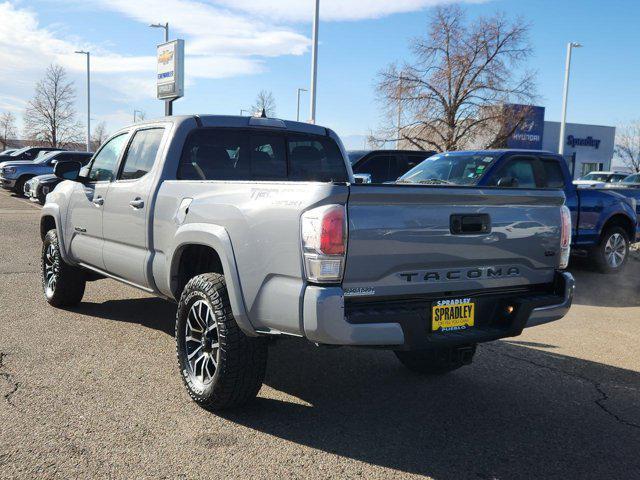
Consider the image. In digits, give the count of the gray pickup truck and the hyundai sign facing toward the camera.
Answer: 1

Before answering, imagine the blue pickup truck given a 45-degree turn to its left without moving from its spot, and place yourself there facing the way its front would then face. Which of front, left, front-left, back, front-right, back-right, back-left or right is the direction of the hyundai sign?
back

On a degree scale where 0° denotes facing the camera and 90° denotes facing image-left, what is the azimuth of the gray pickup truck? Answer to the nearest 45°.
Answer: approximately 135°

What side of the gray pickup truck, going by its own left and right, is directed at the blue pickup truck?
right

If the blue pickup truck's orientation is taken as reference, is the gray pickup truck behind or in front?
in front

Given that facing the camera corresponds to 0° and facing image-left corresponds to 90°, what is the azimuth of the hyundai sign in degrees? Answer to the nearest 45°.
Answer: approximately 0°

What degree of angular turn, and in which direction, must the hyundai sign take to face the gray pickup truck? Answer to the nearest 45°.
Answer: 0° — it already faces it

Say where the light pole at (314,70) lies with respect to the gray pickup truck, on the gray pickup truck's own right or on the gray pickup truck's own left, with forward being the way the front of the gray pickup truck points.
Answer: on the gray pickup truck's own right

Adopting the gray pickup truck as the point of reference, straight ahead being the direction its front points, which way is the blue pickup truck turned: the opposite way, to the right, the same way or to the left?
to the left

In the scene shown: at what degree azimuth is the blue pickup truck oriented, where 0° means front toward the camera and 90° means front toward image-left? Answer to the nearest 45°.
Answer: approximately 45°

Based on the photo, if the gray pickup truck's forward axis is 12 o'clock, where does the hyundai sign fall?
The hyundai sign is roughly at 2 o'clock from the gray pickup truck.
